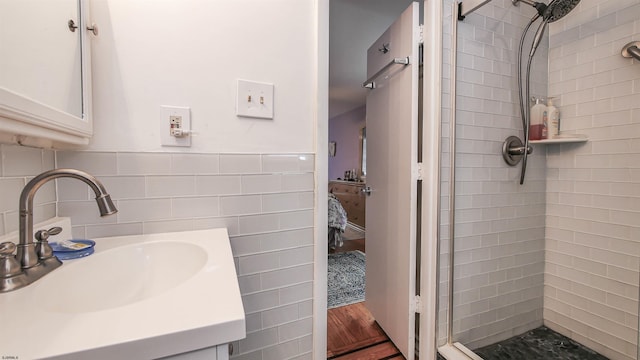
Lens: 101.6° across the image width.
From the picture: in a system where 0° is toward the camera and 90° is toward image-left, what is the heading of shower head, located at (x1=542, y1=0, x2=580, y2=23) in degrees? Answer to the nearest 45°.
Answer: approximately 315°

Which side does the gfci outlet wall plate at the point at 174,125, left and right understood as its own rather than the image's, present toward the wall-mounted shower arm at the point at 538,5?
left

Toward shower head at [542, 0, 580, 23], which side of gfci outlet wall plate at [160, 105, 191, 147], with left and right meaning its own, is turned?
left

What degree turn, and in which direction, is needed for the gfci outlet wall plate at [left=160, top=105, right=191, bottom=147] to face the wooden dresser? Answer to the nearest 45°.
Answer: approximately 135° to its left

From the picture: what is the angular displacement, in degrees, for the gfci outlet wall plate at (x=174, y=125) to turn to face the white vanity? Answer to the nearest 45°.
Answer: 0° — it already faces it

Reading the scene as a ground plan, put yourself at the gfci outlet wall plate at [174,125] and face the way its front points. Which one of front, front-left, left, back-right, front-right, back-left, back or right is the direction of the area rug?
back-left

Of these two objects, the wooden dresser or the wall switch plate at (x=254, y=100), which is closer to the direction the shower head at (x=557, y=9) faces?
the wall switch plate

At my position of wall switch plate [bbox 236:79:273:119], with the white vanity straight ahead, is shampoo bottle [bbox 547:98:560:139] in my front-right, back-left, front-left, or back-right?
back-left

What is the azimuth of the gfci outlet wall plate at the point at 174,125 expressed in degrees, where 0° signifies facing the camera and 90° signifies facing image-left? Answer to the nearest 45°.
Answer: approximately 0°

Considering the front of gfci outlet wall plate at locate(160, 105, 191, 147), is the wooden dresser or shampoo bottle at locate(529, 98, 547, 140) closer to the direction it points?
the shampoo bottle
